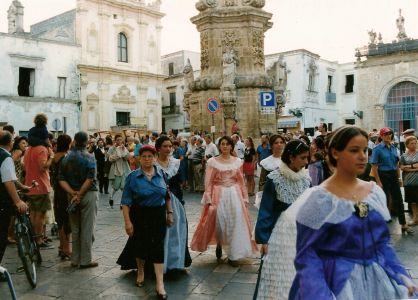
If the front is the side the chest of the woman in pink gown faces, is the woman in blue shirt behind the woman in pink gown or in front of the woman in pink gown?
in front

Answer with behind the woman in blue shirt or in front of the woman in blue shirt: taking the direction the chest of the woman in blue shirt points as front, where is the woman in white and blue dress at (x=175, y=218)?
behind

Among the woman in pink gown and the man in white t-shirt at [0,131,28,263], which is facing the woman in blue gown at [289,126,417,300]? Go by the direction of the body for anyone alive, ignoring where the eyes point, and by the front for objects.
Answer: the woman in pink gown

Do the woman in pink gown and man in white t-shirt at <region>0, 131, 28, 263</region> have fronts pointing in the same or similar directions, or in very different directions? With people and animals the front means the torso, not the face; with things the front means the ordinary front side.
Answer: very different directions

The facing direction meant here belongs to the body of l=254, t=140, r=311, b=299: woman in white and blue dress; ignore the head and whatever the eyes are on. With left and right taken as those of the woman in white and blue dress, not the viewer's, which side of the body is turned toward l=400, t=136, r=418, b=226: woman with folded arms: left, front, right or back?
left

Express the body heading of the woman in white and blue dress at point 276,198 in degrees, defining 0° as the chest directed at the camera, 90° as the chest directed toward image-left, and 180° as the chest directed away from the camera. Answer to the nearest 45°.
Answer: approximately 315°

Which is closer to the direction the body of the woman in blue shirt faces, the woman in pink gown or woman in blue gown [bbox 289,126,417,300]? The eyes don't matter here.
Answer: the woman in blue gown

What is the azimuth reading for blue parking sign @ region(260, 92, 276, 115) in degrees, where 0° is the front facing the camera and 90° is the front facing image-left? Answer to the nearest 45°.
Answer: approximately 0°

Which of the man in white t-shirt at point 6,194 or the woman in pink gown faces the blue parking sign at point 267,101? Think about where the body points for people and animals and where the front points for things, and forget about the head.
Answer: the man in white t-shirt

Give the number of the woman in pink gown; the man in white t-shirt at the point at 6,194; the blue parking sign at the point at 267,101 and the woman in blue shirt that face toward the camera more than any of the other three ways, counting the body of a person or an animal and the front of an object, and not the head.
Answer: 3
